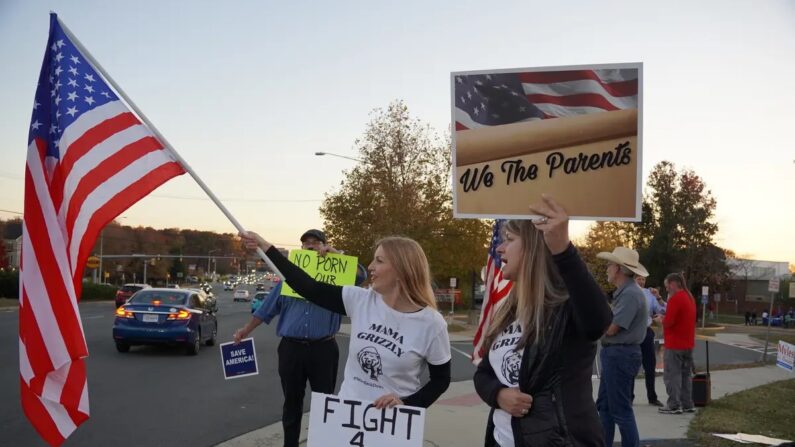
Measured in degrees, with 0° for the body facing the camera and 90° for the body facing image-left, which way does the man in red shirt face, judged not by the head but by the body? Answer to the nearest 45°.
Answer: approximately 90°

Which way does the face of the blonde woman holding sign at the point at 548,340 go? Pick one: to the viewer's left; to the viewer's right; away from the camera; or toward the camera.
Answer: to the viewer's left

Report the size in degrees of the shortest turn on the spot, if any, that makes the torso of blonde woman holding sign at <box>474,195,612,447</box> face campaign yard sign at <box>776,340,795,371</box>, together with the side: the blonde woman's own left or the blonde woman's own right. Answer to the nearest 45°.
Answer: approximately 180°

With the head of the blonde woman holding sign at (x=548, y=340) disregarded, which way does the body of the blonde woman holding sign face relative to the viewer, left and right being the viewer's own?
facing the viewer and to the left of the viewer

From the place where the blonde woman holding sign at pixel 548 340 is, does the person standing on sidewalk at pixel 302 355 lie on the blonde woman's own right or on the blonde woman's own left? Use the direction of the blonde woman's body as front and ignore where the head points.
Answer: on the blonde woman's own right

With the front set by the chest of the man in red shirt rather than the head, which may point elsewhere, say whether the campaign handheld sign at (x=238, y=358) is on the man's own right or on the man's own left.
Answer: on the man's own left

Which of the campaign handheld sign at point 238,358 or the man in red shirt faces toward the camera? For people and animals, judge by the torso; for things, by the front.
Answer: the campaign handheld sign

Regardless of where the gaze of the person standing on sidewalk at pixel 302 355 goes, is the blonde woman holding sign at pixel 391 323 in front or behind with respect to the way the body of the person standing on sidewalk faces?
in front

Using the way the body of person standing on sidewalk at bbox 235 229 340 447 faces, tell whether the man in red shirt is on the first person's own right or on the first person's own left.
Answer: on the first person's own left

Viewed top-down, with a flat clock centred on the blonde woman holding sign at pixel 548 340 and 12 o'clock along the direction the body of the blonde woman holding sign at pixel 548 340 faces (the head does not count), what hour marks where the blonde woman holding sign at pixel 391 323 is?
the blonde woman holding sign at pixel 391 323 is roughly at 3 o'clock from the blonde woman holding sign at pixel 548 340.

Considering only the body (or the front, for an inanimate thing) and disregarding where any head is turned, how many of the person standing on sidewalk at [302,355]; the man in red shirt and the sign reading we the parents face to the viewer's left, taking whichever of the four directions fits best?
1

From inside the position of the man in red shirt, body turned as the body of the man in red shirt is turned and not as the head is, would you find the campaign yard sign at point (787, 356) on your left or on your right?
on your right

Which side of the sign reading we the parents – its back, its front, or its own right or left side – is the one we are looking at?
front

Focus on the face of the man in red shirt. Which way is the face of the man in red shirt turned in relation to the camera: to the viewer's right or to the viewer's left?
to the viewer's left

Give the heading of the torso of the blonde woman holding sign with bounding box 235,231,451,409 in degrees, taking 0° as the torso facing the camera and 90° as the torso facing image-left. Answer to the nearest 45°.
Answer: approximately 45°

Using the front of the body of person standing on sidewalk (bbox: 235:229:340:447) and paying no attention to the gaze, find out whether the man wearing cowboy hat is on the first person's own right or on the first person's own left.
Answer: on the first person's own left

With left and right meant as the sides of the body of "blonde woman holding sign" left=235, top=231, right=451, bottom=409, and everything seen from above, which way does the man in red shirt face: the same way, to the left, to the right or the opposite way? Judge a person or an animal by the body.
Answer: to the right

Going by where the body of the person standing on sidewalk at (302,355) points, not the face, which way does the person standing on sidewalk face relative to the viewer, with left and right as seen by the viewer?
facing the viewer

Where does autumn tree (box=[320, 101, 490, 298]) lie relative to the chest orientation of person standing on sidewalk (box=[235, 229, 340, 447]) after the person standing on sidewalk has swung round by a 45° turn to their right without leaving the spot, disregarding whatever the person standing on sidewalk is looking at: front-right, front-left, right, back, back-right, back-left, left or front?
back-right

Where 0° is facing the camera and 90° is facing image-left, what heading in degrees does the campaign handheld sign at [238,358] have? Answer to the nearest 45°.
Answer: approximately 0°

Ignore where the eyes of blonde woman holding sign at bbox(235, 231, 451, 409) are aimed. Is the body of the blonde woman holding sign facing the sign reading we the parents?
no
